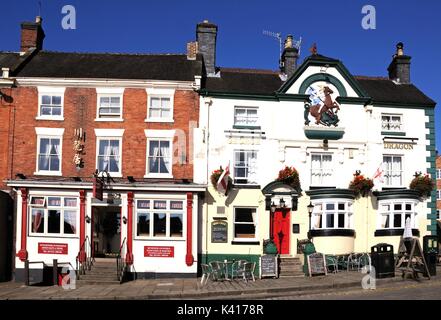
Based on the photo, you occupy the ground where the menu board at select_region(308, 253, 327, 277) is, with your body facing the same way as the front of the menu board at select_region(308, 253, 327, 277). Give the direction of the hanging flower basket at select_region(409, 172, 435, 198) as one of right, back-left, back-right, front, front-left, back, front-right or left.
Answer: back-left

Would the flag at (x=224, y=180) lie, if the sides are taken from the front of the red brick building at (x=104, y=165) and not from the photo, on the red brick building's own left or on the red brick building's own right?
on the red brick building's own left

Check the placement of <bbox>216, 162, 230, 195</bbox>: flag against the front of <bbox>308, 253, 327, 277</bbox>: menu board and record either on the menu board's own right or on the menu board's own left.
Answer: on the menu board's own right

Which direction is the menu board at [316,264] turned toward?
toward the camera

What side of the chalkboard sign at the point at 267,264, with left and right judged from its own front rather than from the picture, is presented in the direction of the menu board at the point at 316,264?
left

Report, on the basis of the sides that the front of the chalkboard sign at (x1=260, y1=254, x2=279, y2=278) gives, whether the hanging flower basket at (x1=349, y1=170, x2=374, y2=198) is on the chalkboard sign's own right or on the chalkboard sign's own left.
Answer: on the chalkboard sign's own left

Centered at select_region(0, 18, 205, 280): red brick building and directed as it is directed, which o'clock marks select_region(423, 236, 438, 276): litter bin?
The litter bin is roughly at 10 o'clock from the red brick building.

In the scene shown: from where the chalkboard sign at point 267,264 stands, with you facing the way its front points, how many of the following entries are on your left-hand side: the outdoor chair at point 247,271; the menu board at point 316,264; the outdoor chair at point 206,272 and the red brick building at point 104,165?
1

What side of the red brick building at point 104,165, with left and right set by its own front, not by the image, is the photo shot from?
front

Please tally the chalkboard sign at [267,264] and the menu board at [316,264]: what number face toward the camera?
2

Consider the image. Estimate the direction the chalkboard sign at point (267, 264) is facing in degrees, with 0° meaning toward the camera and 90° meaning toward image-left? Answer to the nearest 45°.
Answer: approximately 0°

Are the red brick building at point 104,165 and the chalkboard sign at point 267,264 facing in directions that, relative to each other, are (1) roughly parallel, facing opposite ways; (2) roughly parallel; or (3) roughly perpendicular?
roughly parallel

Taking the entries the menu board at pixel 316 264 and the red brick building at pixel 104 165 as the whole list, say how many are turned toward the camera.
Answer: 2

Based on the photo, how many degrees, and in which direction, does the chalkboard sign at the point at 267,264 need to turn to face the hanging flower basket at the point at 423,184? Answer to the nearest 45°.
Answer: approximately 135° to its left

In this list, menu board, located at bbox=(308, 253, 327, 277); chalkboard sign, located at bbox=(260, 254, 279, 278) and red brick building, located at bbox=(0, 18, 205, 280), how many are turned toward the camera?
3
